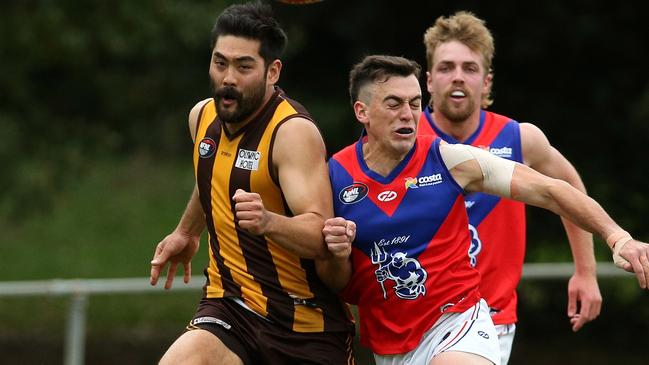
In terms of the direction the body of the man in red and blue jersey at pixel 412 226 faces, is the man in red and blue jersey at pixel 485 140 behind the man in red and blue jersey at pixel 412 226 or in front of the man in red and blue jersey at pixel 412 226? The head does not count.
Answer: behind

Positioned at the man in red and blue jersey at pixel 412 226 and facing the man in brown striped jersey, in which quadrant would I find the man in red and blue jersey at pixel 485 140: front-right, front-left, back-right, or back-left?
back-right

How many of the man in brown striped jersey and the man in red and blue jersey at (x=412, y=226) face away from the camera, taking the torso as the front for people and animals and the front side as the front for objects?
0

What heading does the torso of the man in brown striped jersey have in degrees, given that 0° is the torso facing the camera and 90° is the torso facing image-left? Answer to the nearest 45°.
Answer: approximately 45°

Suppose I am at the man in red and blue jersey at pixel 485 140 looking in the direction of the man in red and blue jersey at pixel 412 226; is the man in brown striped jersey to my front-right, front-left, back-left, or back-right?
front-right

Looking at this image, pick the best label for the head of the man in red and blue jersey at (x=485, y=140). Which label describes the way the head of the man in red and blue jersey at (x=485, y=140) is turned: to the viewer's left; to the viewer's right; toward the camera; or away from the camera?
toward the camera

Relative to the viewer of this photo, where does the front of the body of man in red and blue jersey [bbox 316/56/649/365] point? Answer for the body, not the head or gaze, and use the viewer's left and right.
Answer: facing the viewer

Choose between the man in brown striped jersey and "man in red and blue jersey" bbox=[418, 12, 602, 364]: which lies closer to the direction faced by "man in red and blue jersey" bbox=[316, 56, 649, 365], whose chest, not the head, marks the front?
the man in brown striped jersey
